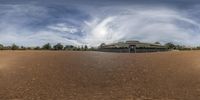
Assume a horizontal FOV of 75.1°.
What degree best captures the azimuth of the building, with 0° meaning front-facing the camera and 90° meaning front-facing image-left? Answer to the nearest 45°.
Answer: approximately 0°
